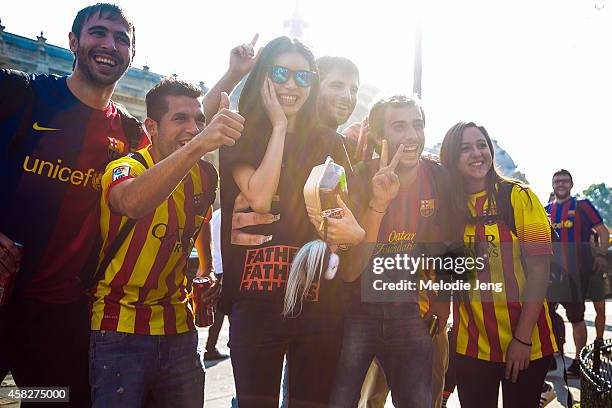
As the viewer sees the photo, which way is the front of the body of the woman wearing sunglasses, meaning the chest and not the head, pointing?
toward the camera

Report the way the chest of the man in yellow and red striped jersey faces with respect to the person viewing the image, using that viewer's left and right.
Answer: facing the viewer and to the right of the viewer

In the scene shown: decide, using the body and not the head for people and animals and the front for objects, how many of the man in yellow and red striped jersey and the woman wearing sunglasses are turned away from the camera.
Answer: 0

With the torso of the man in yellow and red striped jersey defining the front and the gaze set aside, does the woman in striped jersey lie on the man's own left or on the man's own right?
on the man's own left

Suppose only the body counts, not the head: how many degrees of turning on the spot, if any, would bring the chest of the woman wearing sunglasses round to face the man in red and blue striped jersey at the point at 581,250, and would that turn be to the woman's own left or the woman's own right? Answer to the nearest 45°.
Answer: approximately 135° to the woman's own left
